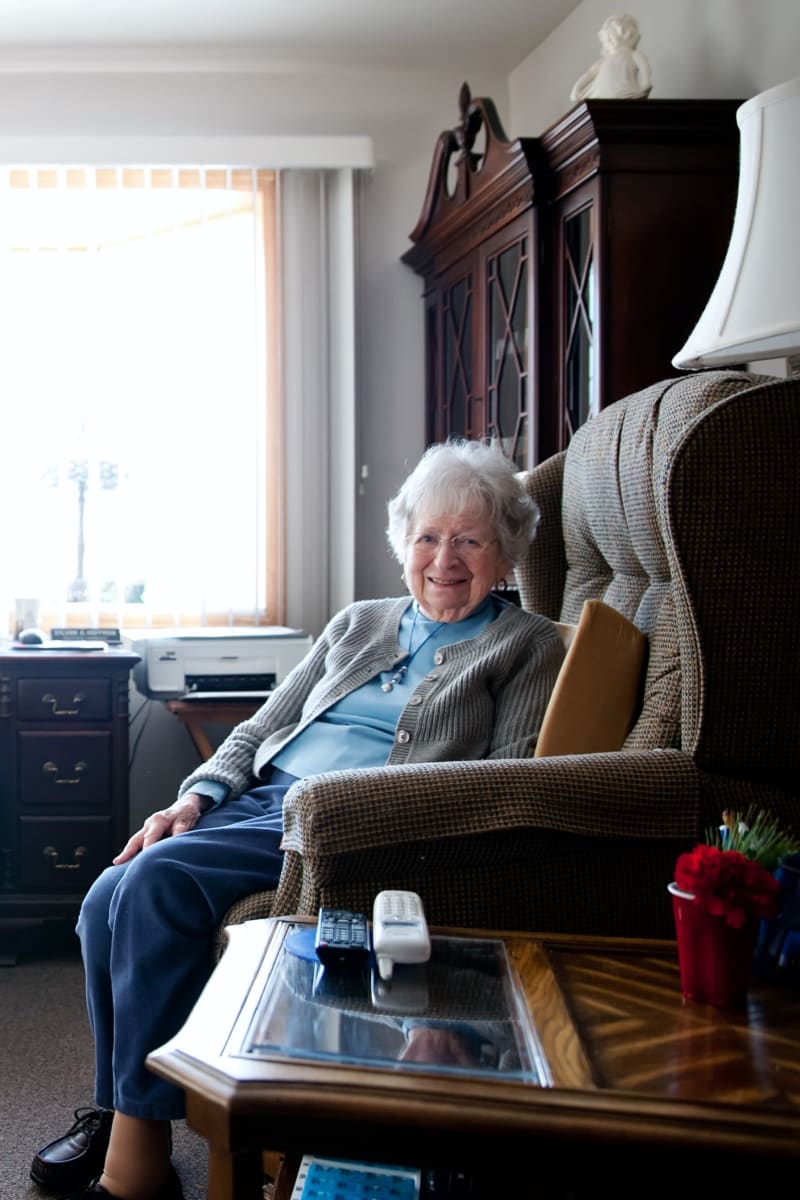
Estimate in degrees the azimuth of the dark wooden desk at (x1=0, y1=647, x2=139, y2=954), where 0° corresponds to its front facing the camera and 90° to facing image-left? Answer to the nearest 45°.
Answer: approximately 0°

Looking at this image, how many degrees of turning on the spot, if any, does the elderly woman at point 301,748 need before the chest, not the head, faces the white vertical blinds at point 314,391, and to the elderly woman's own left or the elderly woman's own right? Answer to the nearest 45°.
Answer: approximately 135° to the elderly woman's own right

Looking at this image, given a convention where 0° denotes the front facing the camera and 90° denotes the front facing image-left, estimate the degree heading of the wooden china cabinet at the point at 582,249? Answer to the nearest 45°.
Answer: approximately 45°
